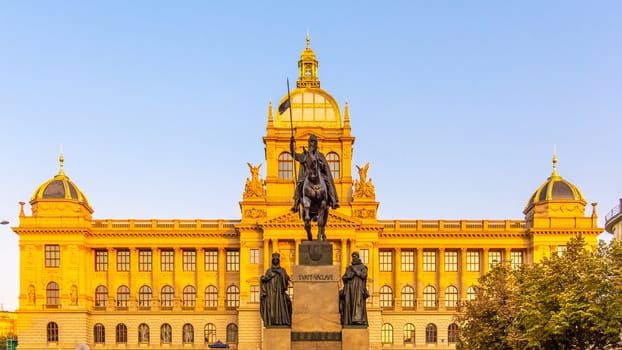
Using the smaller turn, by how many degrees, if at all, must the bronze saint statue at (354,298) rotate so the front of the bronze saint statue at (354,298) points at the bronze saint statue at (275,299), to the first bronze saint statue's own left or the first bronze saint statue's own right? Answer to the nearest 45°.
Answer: approximately 90° to the first bronze saint statue's own right

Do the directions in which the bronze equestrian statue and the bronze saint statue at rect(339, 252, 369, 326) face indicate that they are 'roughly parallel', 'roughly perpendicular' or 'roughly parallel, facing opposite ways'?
roughly parallel

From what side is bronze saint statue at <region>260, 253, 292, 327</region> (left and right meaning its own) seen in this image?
front

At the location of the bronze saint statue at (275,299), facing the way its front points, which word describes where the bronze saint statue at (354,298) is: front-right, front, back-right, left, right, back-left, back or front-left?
left

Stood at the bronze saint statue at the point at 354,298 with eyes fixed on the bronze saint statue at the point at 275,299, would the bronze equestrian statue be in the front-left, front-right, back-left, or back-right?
front-right

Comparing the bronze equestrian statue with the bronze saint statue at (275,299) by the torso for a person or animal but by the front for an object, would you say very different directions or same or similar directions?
same or similar directions

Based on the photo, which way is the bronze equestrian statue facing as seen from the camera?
toward the camera

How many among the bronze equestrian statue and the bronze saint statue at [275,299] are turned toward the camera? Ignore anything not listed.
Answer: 2
